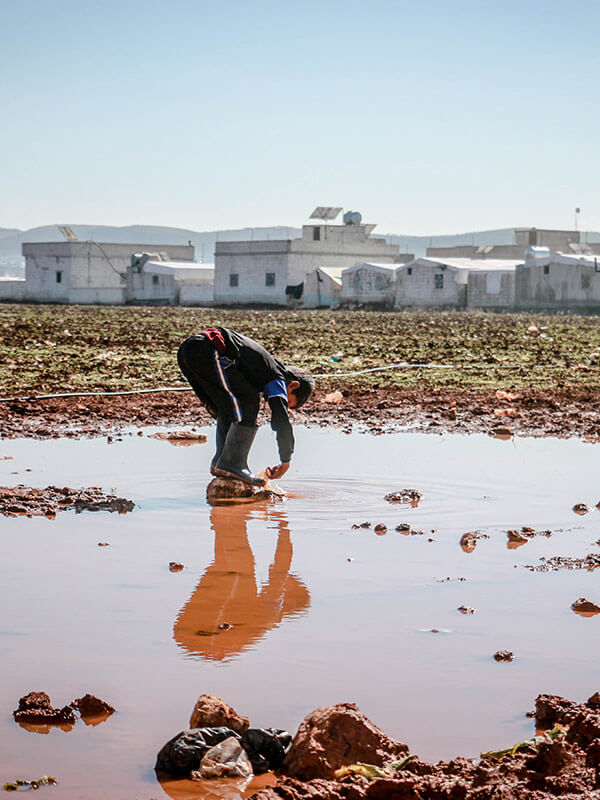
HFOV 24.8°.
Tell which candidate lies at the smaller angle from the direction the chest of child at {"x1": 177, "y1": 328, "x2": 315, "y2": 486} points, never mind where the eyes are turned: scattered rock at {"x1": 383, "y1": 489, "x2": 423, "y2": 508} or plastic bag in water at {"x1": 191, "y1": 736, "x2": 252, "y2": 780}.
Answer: the scattered rock

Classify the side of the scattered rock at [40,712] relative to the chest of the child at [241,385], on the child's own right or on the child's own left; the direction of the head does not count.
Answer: on the child's own right

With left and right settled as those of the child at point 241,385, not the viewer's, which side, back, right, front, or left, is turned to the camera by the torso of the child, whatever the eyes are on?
right

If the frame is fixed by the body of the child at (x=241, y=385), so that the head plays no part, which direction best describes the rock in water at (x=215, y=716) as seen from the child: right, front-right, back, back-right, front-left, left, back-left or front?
right

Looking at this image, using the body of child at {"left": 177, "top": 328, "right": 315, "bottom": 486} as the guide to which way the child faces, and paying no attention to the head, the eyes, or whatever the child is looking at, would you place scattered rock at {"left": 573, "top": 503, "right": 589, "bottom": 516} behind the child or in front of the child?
in front

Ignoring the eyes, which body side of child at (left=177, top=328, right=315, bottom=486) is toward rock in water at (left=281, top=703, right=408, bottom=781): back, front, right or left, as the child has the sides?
right

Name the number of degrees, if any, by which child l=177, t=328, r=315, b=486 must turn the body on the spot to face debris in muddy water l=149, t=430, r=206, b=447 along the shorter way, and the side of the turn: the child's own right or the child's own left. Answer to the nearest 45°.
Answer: approximately 90° to the child's own left

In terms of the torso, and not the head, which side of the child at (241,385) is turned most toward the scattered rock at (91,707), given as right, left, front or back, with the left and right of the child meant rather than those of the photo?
right

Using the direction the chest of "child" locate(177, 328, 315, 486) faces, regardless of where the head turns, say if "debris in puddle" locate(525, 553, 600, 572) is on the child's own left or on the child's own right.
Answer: on the child's own right

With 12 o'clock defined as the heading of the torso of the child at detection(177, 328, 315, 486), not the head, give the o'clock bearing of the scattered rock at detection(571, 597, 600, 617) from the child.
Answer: The scattered rock is roughly at 2 o'clock from the child.

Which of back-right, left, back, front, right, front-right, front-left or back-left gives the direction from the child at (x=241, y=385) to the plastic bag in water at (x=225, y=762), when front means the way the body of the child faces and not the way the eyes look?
right
